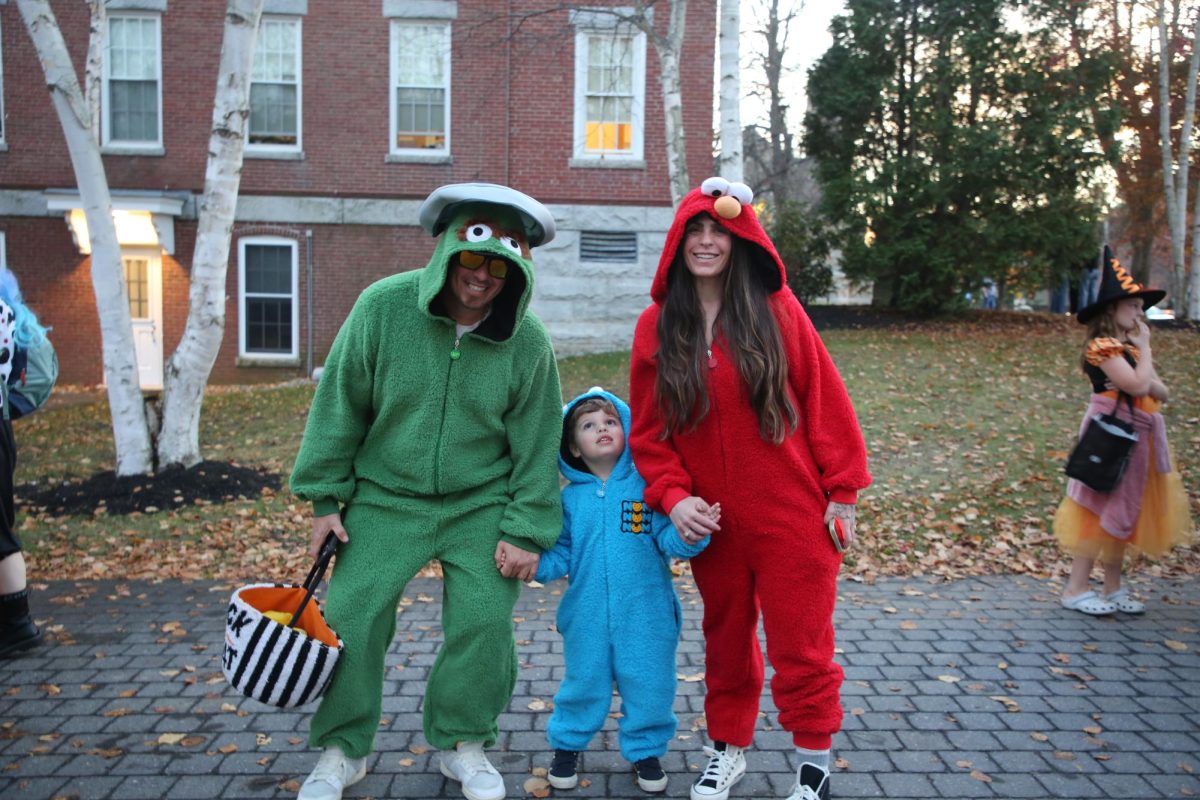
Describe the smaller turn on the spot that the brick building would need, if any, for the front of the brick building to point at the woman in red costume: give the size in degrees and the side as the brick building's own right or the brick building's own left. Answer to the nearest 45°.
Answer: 0° — it already faces them

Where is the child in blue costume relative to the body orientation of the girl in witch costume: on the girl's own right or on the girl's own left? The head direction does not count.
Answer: on the girl's own right

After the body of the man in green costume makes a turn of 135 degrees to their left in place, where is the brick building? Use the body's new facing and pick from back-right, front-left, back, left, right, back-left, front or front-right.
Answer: front-left

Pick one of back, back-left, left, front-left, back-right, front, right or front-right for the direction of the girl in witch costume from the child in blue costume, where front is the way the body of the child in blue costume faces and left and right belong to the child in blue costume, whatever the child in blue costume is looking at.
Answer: back-left
